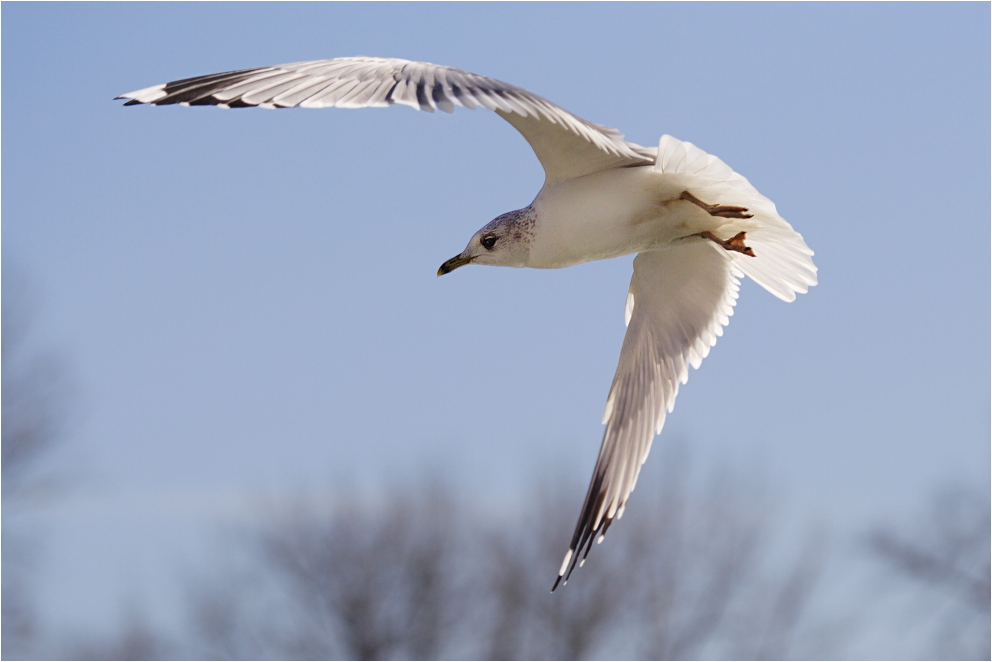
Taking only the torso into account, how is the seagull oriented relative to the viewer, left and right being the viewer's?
facing to the left of the viewer
